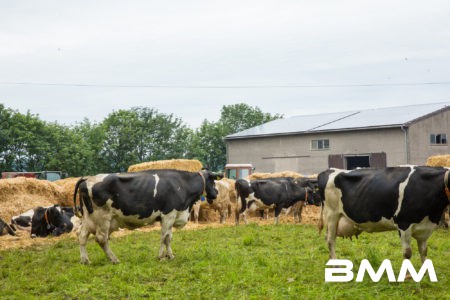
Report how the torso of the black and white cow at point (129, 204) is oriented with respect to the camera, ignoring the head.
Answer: to the viewer's right

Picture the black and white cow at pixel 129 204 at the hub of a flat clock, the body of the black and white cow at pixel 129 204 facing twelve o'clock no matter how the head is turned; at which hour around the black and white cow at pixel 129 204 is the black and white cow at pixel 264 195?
the black and white cow at pixel 264 195 is roughly at 10 o'clock from the black and white cow at pixel 129 204.

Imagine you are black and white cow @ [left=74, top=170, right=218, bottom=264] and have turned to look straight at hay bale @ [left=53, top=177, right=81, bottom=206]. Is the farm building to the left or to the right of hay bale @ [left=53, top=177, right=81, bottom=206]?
right
